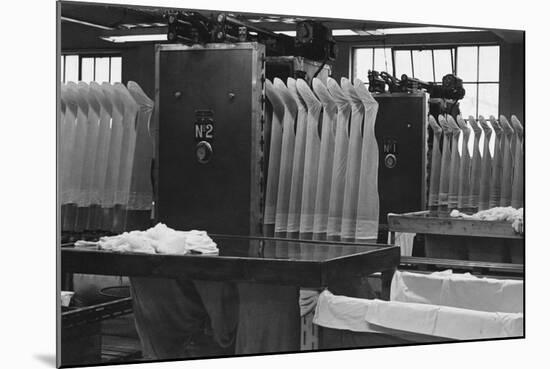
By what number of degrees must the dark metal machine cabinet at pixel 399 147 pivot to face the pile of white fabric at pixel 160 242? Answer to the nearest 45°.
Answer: approximately 45° to its right

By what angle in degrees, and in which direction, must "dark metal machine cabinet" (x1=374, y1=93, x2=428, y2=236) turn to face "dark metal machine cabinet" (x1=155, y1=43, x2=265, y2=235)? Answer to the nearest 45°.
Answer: approximately 90° to its right

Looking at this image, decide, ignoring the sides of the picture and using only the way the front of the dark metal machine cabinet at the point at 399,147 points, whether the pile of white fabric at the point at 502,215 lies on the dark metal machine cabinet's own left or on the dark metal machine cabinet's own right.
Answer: on the dark metal machine cabinet's own left

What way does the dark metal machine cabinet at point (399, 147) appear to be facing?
toward the camera
